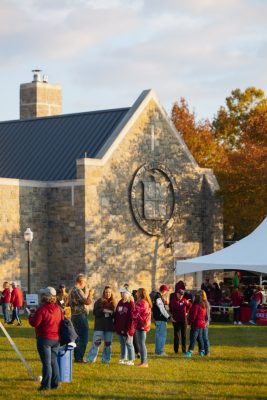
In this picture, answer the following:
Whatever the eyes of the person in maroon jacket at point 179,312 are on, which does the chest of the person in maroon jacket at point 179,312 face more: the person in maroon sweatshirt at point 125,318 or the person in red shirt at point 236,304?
the person in maroon sweatshirt

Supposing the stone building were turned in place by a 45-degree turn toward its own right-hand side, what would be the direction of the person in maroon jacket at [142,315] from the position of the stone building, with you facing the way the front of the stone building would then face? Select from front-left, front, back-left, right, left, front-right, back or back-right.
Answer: front

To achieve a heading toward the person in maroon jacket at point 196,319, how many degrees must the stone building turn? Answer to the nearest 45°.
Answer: approximately 45° to its right

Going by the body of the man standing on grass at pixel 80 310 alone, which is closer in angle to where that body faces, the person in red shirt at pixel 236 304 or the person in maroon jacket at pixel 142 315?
the person in maroon jacket

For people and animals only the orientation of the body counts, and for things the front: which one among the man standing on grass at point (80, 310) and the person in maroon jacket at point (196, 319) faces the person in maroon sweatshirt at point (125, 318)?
the man standing on grass

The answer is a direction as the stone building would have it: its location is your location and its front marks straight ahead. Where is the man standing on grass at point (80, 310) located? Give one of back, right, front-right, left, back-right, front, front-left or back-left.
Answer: front-right

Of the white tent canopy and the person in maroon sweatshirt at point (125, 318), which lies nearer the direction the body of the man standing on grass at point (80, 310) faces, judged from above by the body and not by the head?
the person in maroon sweatshirt

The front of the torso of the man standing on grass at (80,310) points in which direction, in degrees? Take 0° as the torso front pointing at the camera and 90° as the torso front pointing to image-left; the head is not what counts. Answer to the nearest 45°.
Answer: approximately 270°

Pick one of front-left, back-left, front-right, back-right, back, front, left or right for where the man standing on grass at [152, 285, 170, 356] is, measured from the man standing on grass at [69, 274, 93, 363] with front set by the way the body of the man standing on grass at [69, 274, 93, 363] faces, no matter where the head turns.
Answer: front-left

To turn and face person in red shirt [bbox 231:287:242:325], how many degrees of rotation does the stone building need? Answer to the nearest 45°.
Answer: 0° — it already faces them
